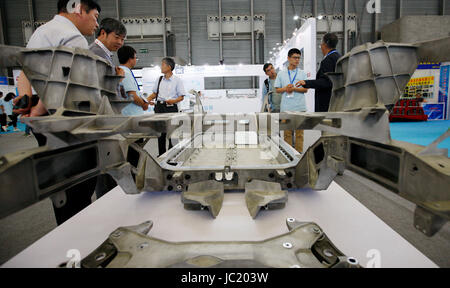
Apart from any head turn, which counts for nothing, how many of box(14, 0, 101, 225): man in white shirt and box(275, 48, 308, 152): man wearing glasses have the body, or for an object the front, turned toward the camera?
1

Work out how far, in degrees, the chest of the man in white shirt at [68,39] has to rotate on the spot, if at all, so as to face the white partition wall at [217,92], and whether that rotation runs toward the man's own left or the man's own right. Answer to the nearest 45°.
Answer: approximately 45° to the man's own left

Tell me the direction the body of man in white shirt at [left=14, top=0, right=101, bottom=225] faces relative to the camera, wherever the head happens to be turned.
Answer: to the viewer's right

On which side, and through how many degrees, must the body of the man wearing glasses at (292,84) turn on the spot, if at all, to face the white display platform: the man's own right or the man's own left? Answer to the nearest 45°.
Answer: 0° — they already face it

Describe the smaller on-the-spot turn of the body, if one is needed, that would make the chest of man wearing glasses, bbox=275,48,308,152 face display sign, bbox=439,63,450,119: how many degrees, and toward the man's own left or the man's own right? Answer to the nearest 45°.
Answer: approximately 135° to the man's own left

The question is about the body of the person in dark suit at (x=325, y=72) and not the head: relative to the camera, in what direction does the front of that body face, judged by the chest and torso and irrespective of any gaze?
to the viewer's left

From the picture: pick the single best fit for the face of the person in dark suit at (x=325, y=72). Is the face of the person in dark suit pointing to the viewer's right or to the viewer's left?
to the viewer's left
